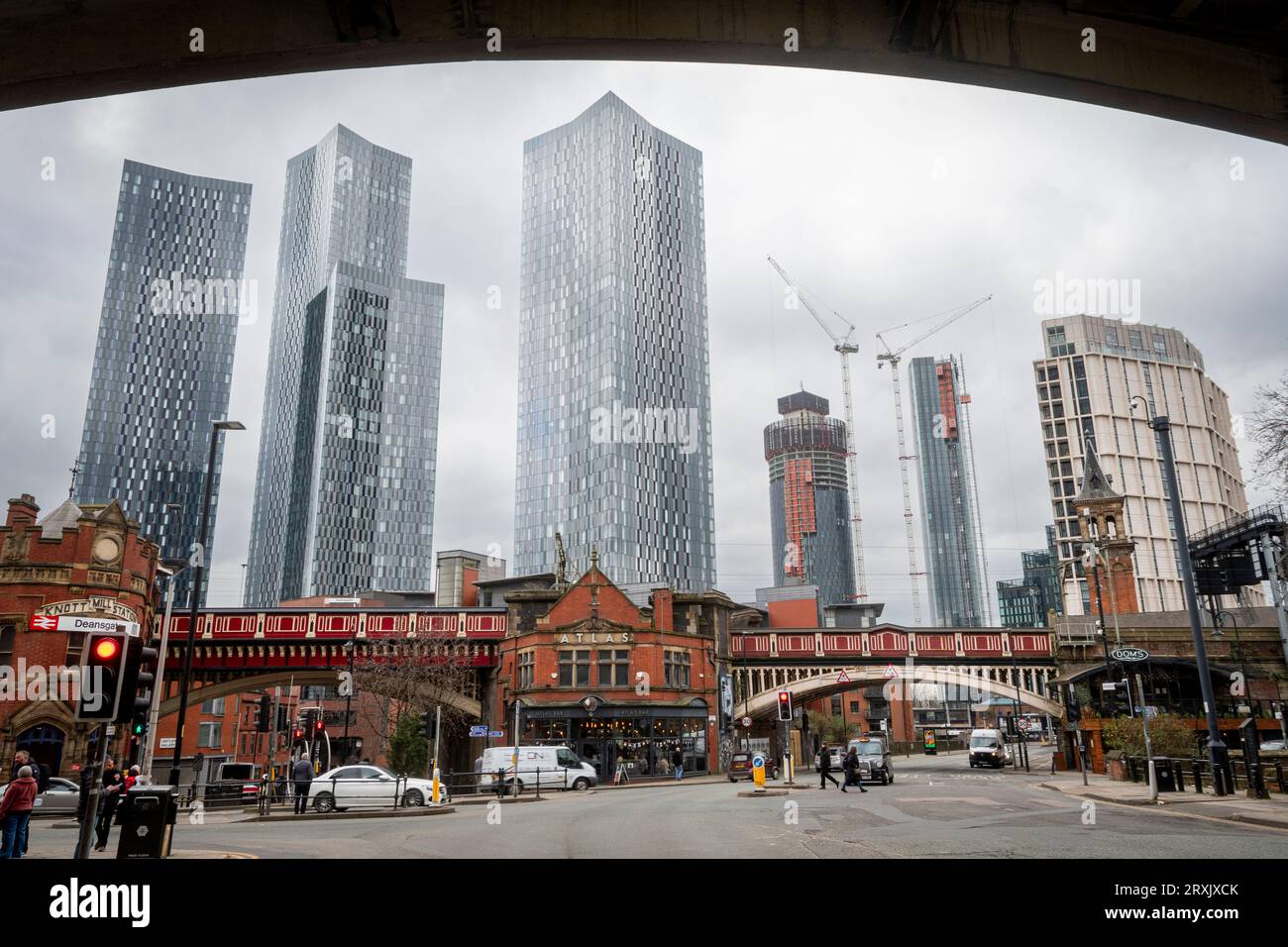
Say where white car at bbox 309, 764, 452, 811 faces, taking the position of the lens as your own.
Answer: facing to the right of the viewer

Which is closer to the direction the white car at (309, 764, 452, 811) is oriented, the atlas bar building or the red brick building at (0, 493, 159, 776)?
the atlas bar building

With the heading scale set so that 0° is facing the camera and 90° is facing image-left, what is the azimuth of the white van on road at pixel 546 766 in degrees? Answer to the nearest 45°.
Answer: approximately 270°

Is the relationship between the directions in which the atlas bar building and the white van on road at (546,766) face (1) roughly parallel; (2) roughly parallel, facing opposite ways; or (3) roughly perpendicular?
roughly perpendicular

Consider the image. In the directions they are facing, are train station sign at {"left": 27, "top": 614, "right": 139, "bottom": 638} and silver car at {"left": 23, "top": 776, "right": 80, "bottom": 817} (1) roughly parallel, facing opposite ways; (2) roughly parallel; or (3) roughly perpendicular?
roughly perpendicular

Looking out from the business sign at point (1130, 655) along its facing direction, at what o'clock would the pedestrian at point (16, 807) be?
The pedestrian is roughly at 1 o'clock from the business sign.

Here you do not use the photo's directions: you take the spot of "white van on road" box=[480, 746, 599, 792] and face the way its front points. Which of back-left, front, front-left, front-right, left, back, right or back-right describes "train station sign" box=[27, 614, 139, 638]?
back
